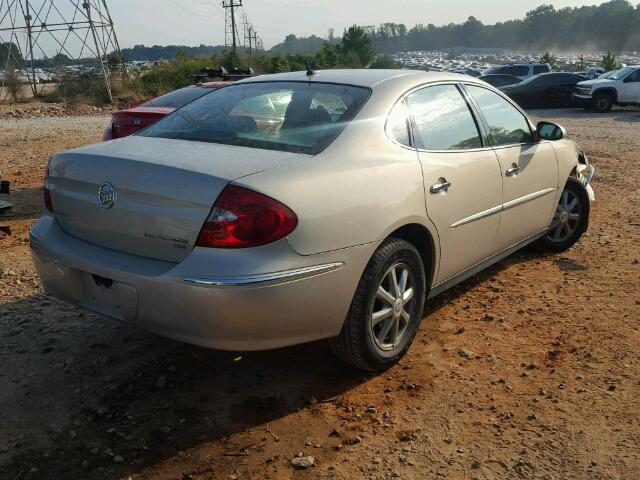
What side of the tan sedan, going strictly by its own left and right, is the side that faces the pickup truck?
front

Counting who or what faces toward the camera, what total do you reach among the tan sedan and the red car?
0

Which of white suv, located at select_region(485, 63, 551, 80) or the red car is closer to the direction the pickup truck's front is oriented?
the red car

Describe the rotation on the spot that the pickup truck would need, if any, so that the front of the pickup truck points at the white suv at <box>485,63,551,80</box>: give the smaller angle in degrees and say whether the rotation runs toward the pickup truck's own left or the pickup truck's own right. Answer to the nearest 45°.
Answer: approximately 90° to the pickup truck's own right

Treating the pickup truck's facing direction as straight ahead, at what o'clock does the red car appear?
The red car is roughly at 11 o'clock from the pickup truck.

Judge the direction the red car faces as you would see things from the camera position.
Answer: facing away from the viewer and to the right of the viewer

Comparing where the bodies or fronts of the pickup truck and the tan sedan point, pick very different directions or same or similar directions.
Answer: very different directions

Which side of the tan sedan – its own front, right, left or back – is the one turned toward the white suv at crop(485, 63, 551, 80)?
front

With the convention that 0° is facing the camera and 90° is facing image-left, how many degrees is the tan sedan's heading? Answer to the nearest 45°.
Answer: approximately 225°

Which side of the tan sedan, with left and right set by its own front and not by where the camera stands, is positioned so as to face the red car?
left
